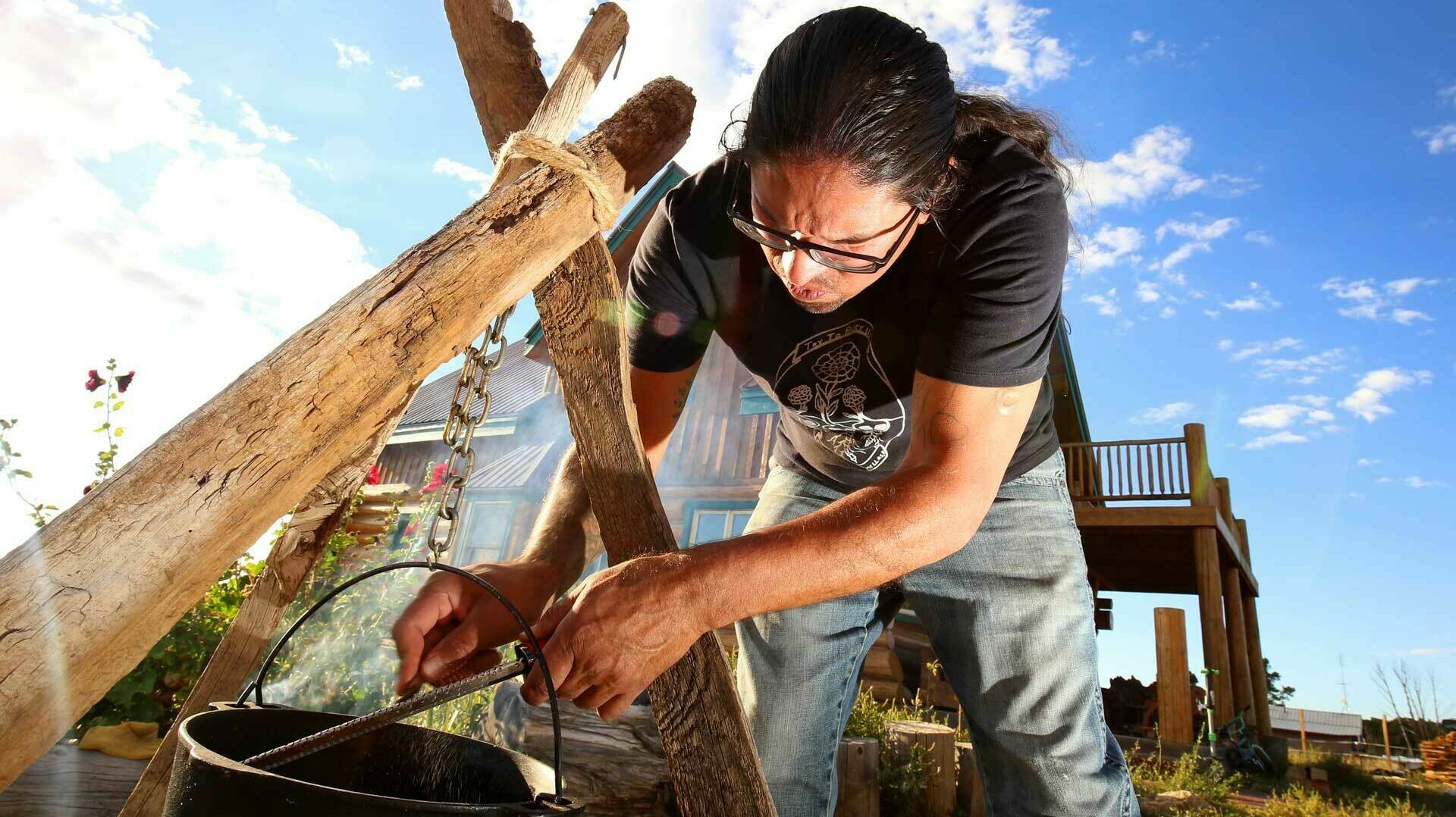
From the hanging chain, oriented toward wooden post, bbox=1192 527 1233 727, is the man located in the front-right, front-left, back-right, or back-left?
front-right

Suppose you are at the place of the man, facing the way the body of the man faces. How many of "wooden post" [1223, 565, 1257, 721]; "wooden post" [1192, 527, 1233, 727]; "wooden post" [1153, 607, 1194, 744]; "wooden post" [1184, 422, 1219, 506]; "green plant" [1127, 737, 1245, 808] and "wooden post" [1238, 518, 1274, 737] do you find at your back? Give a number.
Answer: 6

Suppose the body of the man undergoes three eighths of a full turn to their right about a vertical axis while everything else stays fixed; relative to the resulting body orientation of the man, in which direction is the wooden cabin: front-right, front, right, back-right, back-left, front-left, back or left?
front

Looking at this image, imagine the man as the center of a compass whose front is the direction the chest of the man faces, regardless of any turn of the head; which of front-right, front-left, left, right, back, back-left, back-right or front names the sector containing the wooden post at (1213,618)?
back

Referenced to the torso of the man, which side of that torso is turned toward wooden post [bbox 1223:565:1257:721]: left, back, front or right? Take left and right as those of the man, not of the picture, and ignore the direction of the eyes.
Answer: back

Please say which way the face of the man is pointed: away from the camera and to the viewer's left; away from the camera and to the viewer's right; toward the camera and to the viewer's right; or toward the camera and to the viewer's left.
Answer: toward the camera and to the viewer's left

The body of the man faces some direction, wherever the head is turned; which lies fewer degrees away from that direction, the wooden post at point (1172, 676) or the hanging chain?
the hanging chain

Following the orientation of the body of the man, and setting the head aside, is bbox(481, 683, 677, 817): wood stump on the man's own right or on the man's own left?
on the man's own right

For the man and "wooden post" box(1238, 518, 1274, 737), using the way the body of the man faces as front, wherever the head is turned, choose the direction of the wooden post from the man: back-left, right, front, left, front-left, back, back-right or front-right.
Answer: back

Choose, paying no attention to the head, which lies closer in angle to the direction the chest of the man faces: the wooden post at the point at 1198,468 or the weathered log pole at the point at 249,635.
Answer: the weathered log pole

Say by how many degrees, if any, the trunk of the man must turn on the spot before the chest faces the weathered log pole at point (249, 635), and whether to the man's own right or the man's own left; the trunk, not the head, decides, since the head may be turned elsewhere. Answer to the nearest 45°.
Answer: approximately 45° to the man's own right

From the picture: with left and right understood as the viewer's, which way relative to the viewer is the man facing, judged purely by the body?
facing the viewer and to the left of the viewer

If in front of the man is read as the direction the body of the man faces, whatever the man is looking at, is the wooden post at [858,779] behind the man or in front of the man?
behind

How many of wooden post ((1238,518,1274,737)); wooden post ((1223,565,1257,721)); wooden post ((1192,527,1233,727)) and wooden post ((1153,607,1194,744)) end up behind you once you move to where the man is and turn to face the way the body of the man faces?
4

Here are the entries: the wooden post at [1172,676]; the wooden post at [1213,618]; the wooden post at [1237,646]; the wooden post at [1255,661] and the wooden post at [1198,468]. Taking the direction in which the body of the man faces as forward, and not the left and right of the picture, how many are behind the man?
5

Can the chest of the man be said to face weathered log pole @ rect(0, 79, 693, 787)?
yes
